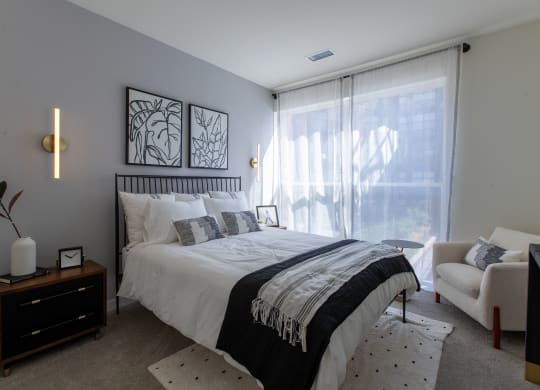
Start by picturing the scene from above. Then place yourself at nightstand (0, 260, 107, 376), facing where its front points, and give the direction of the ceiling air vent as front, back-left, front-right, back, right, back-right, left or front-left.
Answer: front-left

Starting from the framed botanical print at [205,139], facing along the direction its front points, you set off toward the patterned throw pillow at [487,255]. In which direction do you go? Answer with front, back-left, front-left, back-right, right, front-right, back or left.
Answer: front

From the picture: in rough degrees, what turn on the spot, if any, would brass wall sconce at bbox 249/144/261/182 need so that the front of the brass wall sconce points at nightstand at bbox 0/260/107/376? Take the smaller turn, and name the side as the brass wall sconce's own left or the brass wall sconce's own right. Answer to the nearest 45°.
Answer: approximately 90° to the brass wall sconce's own right

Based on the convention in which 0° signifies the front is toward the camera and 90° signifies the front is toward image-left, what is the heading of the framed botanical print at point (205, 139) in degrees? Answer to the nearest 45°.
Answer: approximately 315°

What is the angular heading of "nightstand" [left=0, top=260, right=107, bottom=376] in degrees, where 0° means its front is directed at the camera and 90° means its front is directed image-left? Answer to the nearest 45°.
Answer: approximately 315°

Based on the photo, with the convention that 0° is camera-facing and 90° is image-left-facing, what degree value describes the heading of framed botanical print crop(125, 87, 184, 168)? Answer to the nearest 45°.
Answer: approximately 315°

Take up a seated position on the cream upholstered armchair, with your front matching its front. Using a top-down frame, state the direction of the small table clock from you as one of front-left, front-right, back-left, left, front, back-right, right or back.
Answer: front

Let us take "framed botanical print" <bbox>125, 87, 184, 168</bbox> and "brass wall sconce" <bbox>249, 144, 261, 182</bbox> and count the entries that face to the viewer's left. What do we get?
0

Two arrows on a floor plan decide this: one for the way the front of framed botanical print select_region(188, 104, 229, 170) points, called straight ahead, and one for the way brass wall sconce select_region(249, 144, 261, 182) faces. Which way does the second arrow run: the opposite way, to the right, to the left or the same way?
the same way

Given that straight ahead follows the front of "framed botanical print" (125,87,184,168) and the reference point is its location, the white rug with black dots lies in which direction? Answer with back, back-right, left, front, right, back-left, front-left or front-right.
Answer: front

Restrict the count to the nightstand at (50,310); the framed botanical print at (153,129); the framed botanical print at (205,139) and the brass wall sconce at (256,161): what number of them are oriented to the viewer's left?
0

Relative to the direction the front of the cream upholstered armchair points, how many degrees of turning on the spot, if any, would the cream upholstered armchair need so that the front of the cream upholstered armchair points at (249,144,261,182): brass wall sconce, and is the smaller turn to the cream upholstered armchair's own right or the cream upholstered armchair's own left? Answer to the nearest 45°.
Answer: approximately 45° to the cream upholstered armchair's own right

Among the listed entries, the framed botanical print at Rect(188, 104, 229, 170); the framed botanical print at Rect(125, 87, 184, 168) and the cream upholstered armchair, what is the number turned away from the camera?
0

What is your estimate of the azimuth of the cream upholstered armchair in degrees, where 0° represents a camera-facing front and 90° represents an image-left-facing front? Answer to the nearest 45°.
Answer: approximately 45°

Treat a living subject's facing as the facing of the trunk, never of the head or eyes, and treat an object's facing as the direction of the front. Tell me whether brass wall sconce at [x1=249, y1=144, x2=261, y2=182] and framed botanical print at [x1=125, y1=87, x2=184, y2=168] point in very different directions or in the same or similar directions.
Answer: same or similar directions

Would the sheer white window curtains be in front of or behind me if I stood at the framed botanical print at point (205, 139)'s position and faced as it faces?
in front

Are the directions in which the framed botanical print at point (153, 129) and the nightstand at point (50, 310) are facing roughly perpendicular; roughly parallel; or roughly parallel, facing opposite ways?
roughly parallel
